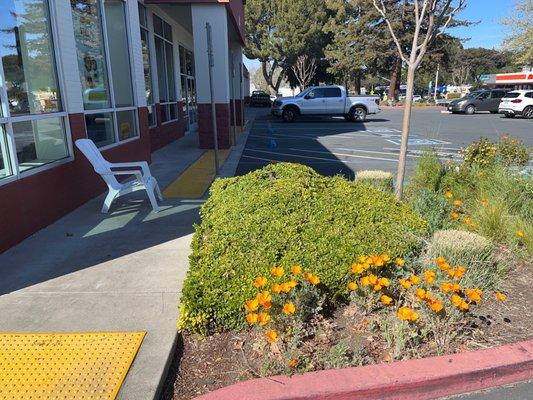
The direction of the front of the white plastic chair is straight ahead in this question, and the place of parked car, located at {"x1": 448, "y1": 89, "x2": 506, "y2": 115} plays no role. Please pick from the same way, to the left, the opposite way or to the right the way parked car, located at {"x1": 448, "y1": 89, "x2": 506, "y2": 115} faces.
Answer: the opposite way

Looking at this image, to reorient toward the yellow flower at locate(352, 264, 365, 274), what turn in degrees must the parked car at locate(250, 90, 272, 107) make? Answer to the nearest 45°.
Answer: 0° — it already faces it

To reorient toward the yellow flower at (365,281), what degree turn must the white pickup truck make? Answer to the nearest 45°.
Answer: approximately 90° to its left

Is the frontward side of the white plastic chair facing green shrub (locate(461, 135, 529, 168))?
yes

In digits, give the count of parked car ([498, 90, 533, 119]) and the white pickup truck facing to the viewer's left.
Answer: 1

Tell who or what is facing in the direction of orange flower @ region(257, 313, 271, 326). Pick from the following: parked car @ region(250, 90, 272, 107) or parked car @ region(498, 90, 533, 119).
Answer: parked car @ region(250, 90, 272, 107)

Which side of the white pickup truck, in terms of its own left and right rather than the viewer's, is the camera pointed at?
left

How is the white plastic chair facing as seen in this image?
to the viewer's right

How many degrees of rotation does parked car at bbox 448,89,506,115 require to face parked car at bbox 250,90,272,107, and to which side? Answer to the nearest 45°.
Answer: approximately 45° to its right

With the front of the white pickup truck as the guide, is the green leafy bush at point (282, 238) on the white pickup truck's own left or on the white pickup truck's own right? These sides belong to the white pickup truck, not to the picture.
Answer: on the white pickup truck's own left
